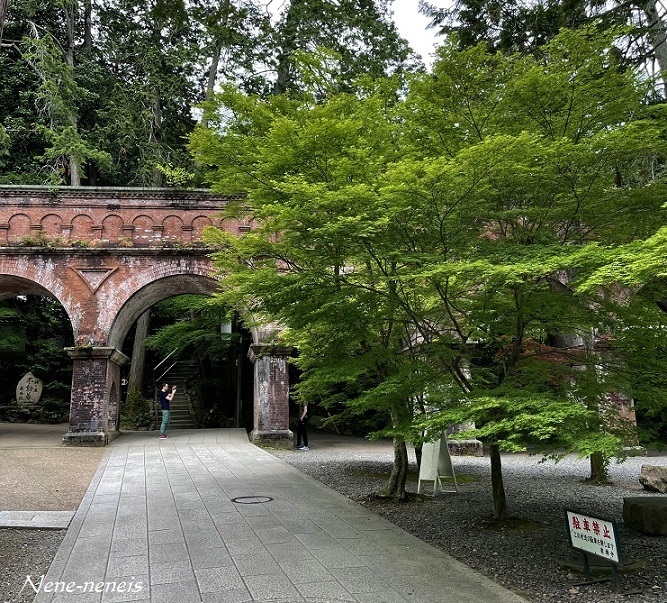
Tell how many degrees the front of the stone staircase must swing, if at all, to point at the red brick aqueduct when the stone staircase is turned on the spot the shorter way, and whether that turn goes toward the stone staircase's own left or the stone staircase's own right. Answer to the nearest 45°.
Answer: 0° — it already faces it

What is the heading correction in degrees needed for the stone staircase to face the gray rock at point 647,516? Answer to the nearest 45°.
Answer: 0° — it already faces it

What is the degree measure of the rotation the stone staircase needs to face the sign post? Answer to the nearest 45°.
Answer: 0° — it already faces it

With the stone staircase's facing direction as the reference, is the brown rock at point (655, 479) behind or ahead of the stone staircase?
ahead

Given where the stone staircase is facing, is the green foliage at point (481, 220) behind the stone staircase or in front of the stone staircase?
in front

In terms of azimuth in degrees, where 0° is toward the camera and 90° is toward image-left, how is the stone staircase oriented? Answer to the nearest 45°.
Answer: approximately 0°

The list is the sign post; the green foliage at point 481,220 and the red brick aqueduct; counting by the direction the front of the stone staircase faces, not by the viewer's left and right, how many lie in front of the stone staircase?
3
